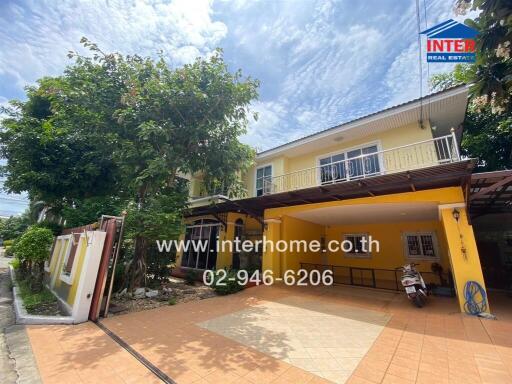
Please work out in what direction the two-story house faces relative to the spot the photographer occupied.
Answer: facing the viewer and to the left of the viewer

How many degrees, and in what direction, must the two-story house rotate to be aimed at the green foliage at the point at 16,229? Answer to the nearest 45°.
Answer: approximately 45° to its right

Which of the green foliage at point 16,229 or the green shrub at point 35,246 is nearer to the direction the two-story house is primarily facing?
the green shrub
